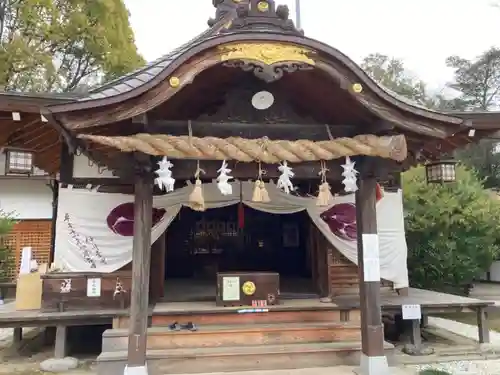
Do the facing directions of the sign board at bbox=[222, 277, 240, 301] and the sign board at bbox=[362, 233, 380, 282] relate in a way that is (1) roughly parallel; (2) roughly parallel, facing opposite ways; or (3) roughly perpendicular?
roughly parallel

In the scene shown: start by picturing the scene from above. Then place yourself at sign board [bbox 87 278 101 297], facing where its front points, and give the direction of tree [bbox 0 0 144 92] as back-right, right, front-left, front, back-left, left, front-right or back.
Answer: back

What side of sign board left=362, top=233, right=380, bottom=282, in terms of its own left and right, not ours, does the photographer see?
front

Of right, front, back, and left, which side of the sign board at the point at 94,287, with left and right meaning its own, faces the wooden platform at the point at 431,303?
left

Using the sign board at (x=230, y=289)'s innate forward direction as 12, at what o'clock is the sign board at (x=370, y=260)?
the sign board at (x=370, y=260) is roughly at 10 o'clock from the sign board at (x=230, y=289).

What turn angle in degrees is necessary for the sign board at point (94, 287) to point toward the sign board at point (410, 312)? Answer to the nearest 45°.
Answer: approximately 90° to its left

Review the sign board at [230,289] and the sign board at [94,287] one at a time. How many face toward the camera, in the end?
2

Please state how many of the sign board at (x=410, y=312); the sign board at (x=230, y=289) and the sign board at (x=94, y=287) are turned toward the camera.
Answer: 3

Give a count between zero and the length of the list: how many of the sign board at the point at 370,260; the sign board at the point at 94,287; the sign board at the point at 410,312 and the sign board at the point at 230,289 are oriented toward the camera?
4

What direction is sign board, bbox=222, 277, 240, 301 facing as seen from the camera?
toward the camera
